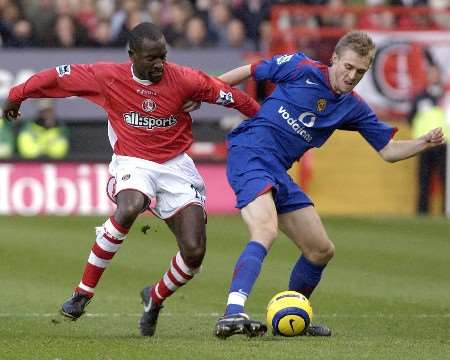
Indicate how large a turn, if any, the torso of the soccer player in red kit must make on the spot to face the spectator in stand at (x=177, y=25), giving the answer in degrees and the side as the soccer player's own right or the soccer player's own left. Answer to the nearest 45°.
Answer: approximately 180°

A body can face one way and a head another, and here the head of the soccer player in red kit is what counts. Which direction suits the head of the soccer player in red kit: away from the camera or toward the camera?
toward the camera

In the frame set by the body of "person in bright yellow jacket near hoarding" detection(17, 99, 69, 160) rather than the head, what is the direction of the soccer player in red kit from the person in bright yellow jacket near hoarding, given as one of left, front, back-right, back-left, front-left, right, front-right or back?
front

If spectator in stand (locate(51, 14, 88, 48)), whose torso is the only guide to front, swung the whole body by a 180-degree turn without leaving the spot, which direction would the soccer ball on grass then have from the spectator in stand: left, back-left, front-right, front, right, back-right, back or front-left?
back

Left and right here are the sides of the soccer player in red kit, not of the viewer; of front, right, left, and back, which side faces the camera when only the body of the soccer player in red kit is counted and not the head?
front

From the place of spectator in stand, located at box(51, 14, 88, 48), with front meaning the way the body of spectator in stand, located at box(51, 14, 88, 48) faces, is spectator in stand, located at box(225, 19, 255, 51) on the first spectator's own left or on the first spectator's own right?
on the first spectator's own left

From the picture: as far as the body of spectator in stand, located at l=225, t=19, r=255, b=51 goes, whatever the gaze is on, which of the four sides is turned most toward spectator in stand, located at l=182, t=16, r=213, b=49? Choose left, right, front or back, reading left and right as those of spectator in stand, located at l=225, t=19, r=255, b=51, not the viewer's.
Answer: right

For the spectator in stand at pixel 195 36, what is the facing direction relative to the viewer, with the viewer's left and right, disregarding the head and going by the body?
facing the viewer

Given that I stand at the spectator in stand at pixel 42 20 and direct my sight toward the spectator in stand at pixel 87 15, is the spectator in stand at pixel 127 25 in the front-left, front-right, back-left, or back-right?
front-right

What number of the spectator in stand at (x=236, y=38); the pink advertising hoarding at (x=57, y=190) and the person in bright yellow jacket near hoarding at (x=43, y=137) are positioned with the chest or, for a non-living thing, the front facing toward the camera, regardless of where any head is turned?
3

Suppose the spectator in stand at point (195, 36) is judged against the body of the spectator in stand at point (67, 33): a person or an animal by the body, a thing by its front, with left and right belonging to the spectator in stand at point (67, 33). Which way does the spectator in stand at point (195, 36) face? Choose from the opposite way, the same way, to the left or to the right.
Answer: the same way

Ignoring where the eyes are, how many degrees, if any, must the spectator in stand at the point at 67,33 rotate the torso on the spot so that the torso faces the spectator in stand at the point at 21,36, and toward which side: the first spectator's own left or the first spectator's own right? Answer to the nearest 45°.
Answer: approximately 90° to the first spectator's own right

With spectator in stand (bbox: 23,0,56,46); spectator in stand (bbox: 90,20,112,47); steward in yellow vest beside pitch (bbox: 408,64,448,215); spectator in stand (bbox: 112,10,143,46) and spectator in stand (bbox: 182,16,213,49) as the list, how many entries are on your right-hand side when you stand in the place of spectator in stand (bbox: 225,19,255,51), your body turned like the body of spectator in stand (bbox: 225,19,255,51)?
4
